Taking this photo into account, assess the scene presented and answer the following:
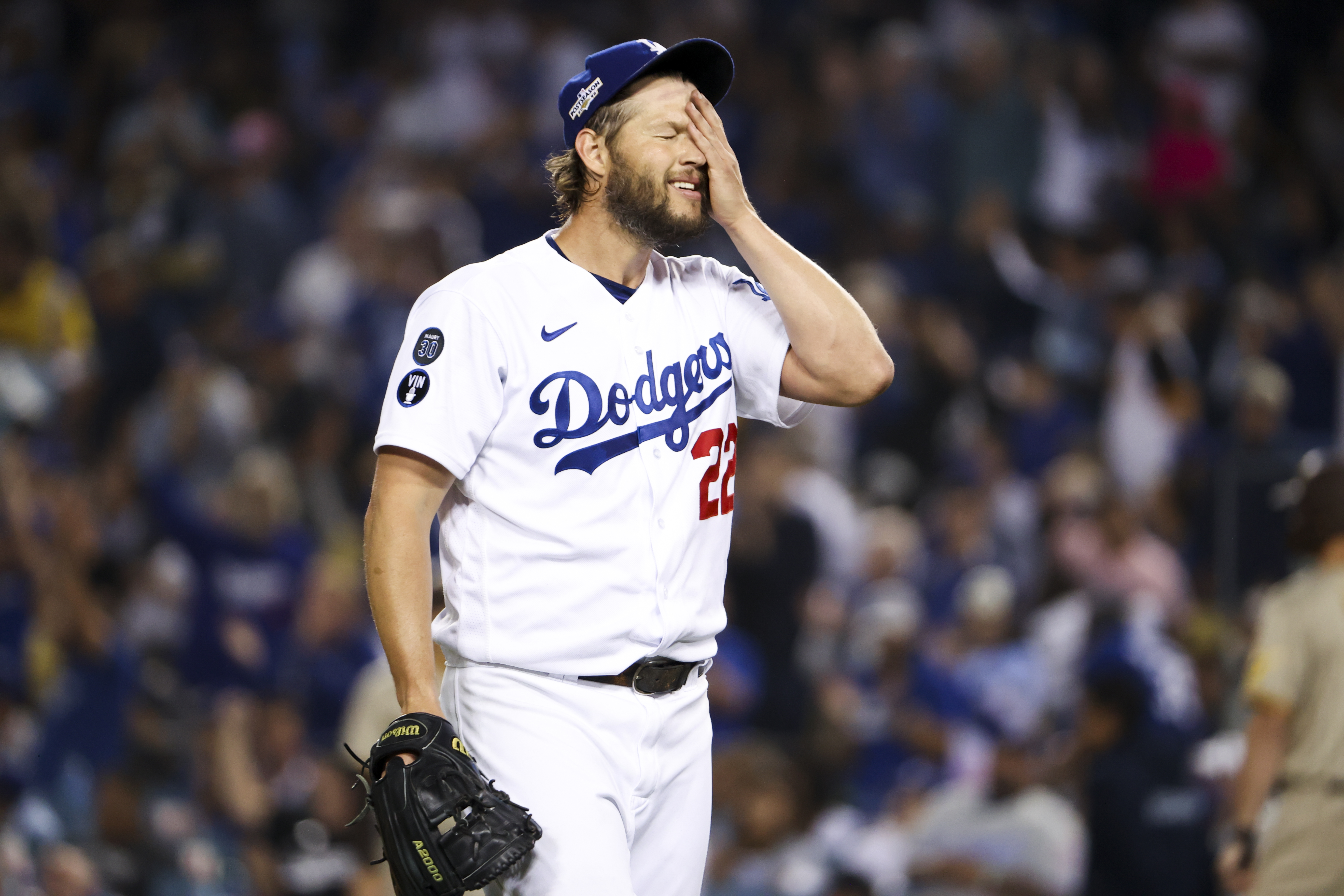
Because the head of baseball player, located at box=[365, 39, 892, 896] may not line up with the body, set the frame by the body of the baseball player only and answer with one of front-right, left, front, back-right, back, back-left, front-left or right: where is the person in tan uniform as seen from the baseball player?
left

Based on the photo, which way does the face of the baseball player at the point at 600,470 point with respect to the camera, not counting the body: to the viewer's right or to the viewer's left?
to the viewer's right

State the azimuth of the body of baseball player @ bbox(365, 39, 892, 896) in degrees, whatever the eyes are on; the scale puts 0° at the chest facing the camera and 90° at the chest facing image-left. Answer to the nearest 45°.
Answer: approximately 315°
